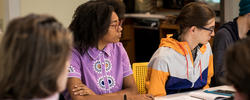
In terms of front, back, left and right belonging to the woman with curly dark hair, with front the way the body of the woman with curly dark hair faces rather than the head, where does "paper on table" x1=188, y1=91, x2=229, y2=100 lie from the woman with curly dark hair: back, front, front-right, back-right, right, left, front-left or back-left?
front-left

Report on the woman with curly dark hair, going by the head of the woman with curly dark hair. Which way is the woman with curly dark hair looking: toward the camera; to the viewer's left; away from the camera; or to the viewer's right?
to the viewer's right

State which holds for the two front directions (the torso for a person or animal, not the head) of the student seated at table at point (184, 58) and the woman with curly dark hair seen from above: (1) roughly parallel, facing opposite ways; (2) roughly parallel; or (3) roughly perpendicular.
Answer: roughly parallel

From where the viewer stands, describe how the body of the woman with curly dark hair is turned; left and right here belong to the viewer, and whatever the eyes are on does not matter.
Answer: facing the viewer and to the right of the viewer

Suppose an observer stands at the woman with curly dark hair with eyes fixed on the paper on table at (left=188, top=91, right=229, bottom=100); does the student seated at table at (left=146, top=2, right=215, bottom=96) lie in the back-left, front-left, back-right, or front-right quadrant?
front-left

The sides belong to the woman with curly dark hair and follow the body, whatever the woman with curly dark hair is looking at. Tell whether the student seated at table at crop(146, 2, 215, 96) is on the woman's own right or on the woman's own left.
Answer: on the woman's own left

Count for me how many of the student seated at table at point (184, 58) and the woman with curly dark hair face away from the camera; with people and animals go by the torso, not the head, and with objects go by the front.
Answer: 0

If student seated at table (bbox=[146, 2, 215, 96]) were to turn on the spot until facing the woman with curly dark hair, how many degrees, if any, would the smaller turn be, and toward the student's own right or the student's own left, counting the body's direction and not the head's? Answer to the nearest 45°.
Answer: approximately 90° to the student's own right
